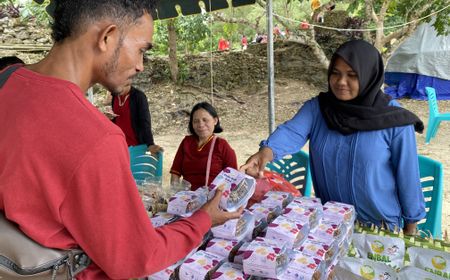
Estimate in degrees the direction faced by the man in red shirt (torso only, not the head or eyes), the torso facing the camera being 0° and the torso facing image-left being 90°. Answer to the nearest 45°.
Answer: approximately 225°

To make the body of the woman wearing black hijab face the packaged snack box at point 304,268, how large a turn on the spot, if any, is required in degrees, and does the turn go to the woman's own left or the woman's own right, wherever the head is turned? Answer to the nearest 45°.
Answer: approximately 45° to the woman's own left

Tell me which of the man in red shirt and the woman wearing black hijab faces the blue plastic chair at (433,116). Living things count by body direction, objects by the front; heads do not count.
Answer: the man in red shirt

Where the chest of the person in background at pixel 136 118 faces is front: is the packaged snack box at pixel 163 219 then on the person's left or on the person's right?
on the person's left

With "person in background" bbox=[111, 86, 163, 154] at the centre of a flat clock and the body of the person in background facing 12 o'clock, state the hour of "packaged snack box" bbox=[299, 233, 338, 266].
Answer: The packaged snack box is roughly at 10 o'clock from the person in background.

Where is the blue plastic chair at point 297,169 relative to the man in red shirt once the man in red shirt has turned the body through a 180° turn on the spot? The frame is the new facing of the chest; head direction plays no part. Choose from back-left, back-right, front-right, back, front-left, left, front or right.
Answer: back

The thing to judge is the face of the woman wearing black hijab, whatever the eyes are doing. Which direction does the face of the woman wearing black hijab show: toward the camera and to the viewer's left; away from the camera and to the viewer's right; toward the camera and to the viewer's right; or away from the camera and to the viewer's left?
toward the camera and to the viewer's left

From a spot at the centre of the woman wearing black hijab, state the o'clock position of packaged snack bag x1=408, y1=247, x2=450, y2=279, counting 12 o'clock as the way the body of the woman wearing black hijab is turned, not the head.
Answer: The packaged snack bag is roughly at 10 o'clock from the woman wearing black hijab.

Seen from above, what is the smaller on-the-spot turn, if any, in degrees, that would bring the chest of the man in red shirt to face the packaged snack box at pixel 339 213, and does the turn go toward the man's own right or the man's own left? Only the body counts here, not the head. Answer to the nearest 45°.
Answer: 0° — they already face it
